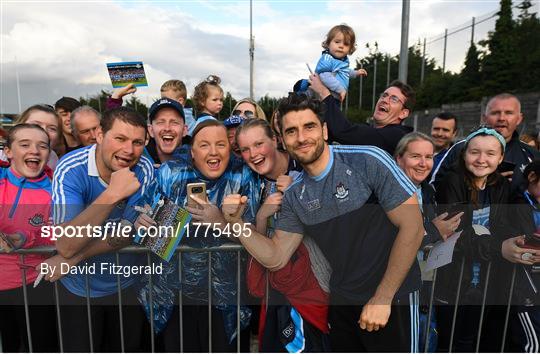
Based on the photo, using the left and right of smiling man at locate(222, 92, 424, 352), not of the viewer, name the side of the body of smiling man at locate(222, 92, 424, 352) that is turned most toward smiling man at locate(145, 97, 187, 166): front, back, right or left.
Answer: right

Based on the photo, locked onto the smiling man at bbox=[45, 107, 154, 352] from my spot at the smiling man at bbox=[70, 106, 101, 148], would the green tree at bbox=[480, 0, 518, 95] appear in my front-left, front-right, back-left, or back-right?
back-left

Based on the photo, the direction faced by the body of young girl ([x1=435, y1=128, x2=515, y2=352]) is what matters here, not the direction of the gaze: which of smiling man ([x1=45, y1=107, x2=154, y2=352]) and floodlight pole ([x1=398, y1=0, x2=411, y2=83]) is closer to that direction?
the smiling man

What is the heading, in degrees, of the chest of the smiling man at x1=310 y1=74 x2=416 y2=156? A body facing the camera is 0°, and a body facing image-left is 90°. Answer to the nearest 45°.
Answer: approximately 45°

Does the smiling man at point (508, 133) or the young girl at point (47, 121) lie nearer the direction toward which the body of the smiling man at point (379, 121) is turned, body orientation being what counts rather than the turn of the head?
the young girl

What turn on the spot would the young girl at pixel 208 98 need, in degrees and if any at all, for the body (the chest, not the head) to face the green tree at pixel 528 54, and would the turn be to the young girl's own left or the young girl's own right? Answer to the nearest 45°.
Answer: approximately 90° to the young girl's own left
